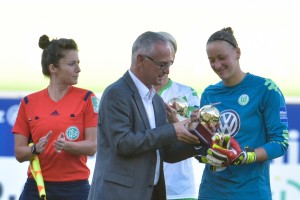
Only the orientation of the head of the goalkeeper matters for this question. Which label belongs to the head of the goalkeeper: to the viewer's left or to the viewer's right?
to the viewer's left

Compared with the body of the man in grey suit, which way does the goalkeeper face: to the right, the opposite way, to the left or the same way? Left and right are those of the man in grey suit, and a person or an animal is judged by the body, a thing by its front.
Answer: to the right

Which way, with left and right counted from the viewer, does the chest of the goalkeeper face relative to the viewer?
facing the viewer and to the left of the viewer

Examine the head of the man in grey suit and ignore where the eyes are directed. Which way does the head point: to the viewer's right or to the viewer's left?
to the viewer's right

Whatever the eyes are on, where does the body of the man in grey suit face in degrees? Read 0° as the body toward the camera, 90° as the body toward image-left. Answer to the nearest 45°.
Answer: approximately 315°

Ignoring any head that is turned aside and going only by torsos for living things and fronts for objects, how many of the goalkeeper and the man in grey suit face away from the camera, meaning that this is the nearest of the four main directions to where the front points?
0
